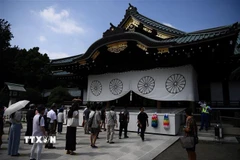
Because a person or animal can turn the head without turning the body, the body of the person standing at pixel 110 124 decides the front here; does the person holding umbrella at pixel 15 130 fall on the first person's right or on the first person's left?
on the first person's left

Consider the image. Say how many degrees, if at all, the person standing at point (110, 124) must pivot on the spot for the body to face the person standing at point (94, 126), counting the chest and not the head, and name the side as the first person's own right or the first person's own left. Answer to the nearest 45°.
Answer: approximately 135° to the first person's own left

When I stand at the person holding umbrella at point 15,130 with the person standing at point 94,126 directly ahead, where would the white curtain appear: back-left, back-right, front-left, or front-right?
front-left

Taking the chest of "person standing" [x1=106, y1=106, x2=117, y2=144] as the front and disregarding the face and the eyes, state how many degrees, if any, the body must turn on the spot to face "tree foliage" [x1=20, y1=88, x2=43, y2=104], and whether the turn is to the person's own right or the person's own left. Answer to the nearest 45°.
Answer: approximately 45° to the person's own left

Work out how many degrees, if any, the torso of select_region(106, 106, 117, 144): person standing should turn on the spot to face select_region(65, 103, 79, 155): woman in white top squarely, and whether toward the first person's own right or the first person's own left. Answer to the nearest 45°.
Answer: approximately 135° to the first person's own left

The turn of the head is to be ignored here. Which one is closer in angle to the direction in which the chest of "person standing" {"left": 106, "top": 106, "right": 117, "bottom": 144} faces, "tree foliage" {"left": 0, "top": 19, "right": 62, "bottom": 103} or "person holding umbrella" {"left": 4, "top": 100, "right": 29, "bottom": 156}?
the tree foliage

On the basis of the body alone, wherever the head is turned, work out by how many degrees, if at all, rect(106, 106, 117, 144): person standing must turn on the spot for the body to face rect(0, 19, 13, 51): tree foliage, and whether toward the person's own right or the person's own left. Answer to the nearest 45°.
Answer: approximately 45° to the person's own left

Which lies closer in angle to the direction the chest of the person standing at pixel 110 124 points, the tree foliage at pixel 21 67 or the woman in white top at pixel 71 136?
the tree foliage

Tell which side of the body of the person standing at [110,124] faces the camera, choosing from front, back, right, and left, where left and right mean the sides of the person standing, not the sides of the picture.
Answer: back
